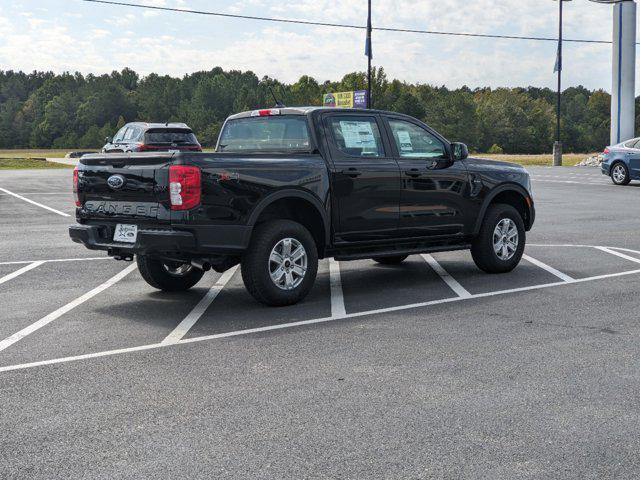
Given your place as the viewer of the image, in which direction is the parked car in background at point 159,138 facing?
facing away from the viewer and to the left of the viewer

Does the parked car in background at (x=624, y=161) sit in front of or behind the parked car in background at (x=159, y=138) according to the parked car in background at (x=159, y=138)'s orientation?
behind

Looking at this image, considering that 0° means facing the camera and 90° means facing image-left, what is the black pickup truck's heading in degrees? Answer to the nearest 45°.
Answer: approximately 225°

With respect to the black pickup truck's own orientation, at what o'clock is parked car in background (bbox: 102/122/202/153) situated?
The parked car in background is roughly at 10 o'clock from the black pickup truck.

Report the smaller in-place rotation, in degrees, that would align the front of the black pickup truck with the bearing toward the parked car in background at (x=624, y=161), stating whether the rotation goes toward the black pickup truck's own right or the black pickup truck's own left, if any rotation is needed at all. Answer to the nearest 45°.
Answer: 0° — it already faces it
